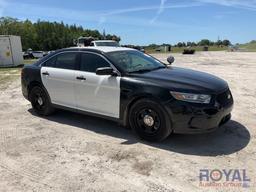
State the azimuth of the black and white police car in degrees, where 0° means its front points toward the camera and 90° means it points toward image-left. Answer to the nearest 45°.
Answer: approximately 315°

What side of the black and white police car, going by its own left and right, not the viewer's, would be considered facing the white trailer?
back
